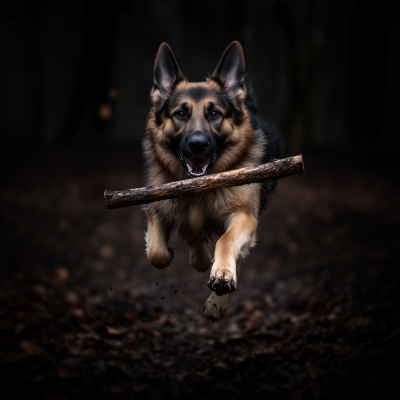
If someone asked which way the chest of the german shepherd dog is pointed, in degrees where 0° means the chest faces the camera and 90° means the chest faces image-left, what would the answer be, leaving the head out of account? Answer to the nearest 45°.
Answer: approximately 0°
